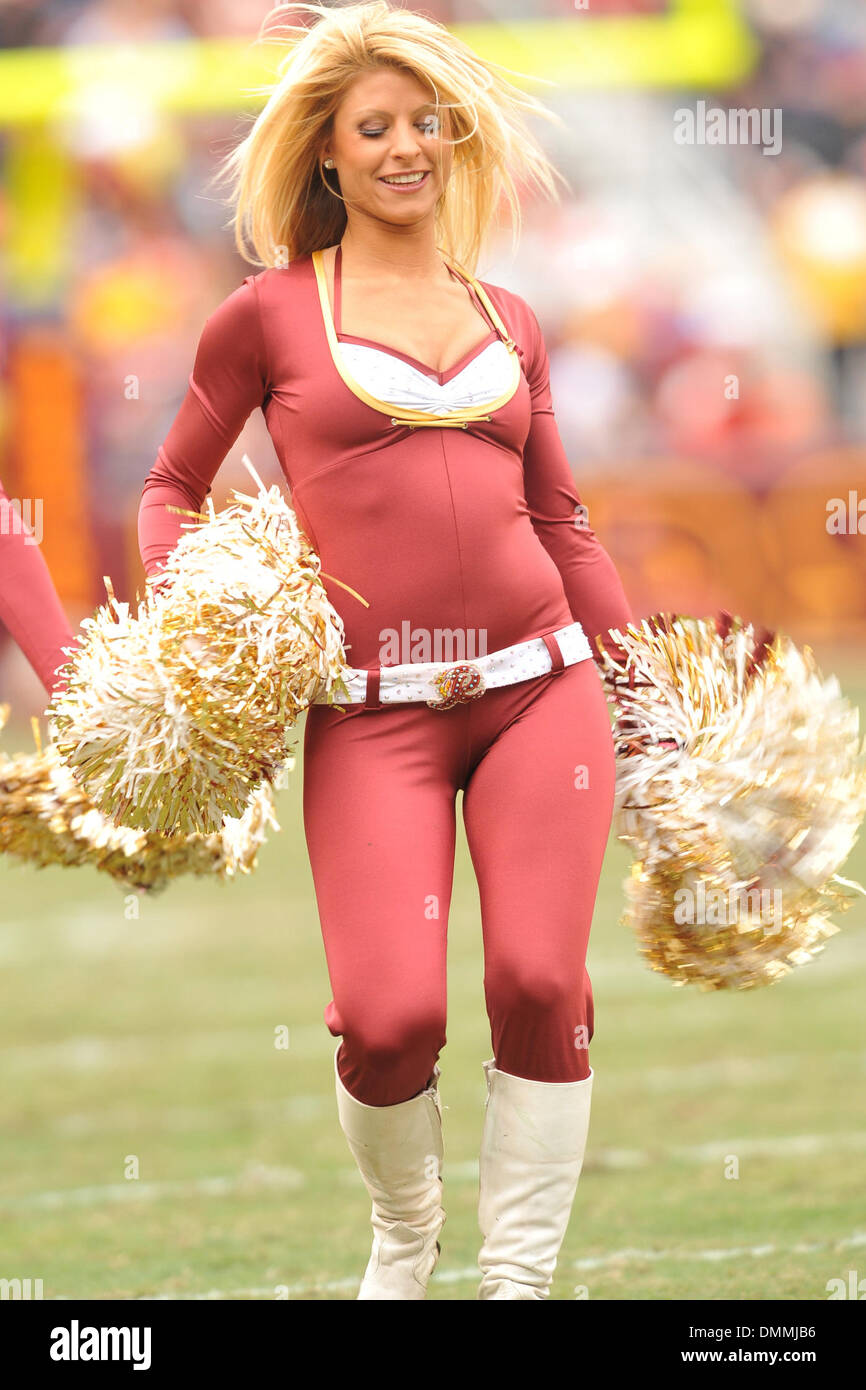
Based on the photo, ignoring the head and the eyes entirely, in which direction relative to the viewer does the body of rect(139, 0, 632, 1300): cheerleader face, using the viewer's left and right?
facing the viewer
